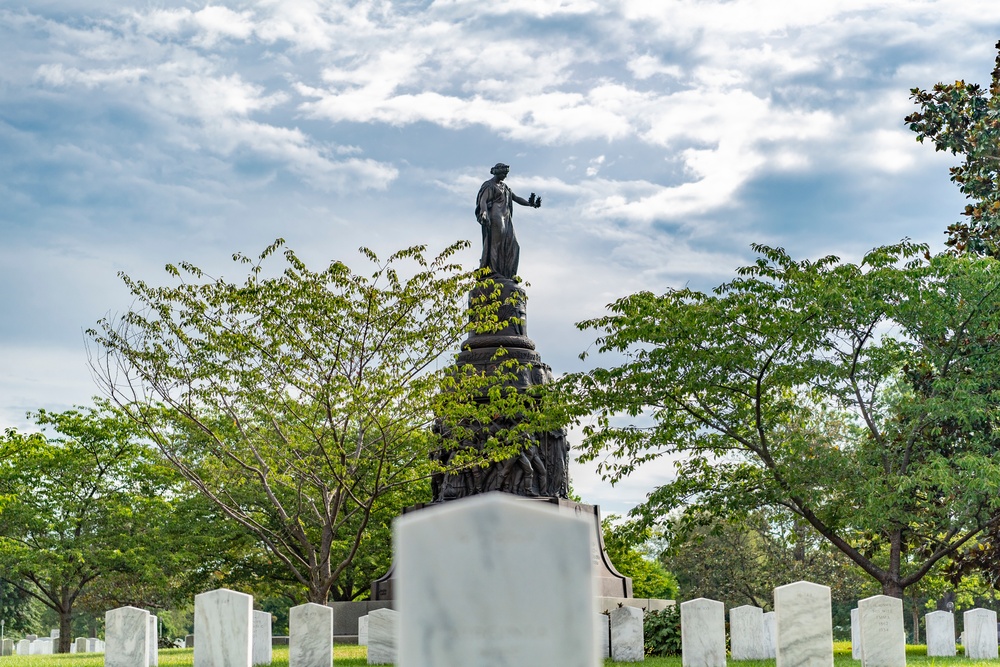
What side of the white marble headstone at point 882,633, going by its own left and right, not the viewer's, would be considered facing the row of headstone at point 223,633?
right

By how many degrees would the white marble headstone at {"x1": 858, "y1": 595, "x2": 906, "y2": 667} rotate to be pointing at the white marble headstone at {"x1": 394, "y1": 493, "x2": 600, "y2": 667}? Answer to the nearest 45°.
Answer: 0° — it already faces it

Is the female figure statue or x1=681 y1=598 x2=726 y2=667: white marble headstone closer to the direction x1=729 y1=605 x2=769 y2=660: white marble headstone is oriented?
the white marble headstone

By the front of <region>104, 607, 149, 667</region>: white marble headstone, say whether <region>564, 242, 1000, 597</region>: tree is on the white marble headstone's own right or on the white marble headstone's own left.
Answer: on the white marble headstone's own left

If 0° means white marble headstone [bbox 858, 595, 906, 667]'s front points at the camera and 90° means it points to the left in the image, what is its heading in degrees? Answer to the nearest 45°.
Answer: approximately 0°
